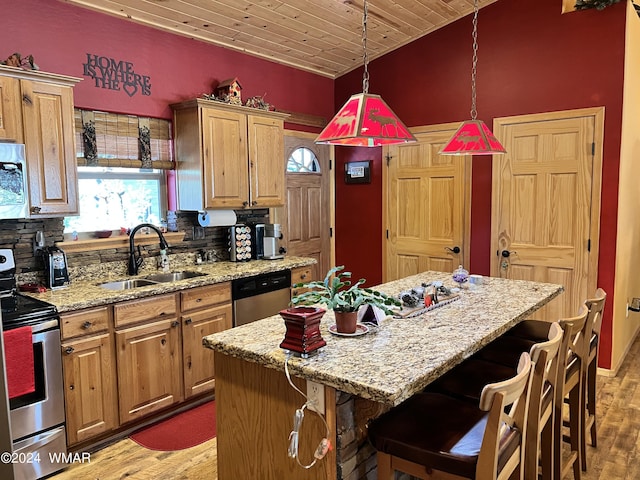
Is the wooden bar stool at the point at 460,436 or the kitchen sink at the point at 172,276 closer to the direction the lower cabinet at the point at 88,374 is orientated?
the wooden bar stool

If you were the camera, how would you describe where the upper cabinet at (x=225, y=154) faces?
facing the viewer and to the right of the viewer

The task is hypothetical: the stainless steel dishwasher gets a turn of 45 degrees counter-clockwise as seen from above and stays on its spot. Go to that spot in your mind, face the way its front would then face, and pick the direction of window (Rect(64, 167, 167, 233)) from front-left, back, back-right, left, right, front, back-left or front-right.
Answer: back

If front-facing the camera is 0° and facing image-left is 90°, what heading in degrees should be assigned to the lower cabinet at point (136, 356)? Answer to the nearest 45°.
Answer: approximately 315°

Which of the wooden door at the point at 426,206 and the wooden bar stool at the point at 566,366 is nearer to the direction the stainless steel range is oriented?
the wooden bar stool

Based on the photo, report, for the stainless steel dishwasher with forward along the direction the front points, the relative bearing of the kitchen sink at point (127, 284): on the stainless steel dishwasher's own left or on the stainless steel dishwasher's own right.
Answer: on the stainless steel dishwasher's own right

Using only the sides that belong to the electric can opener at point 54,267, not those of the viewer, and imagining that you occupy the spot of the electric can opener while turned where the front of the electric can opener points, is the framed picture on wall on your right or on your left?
on your left

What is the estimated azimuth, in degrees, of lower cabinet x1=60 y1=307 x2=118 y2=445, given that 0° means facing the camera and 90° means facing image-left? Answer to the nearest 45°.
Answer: approximately 315°

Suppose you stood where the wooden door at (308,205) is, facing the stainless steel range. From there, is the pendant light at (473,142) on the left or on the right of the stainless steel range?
left

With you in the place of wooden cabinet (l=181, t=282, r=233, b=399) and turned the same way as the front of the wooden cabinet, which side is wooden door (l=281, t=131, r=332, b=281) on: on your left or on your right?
on your left

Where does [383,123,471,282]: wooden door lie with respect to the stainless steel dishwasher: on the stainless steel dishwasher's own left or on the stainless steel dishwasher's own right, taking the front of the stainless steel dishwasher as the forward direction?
on the stainless steel dishwasher's own left

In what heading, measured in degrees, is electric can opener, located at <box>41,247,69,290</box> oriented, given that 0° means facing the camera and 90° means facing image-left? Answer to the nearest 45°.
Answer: approximately 315°
